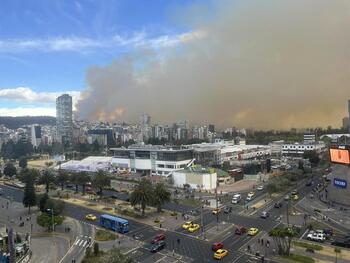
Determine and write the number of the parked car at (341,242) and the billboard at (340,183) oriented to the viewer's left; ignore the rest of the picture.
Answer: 1

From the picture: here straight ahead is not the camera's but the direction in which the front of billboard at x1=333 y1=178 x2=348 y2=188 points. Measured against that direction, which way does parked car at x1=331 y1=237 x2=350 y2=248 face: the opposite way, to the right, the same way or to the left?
to the right

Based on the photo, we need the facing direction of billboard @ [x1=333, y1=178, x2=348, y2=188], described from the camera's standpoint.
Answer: facing the viewer

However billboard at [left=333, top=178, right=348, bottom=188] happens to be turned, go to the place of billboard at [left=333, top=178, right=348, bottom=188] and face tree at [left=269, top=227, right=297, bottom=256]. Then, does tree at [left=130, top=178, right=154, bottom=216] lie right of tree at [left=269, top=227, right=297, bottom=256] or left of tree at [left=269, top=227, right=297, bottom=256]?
right

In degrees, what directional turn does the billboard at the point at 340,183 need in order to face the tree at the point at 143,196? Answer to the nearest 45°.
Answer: approximately 45° to its right

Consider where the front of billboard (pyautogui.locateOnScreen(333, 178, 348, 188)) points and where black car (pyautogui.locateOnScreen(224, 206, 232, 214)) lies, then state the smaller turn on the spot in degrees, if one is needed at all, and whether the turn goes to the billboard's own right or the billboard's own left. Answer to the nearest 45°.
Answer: approximately 45° to the billboard's own right

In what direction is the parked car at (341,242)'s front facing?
to the viewer's left

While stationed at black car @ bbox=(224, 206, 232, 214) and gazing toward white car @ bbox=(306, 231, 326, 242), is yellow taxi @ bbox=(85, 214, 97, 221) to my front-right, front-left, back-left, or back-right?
back-right

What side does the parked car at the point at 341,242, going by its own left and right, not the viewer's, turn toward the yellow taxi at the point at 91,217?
front
